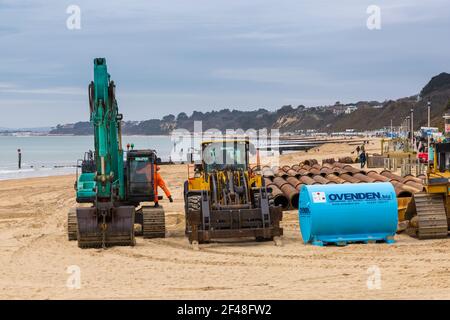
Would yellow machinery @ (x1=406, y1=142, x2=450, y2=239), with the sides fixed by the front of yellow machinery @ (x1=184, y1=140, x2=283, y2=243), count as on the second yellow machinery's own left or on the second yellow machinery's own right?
on the second yellow machinery's own left

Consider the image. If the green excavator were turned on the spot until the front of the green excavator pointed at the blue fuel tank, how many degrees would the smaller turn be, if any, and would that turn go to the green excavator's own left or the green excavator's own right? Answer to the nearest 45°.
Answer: approximately 90° to the green excavator's own left

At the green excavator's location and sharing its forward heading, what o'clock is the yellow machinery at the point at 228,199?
The yellow machinery is roughly at 9 o'clock from the green excavator.

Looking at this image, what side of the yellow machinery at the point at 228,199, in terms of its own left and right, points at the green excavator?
right
